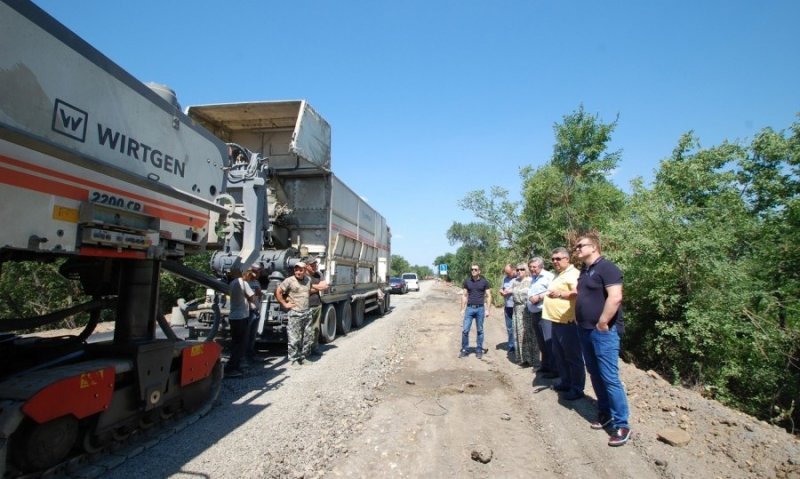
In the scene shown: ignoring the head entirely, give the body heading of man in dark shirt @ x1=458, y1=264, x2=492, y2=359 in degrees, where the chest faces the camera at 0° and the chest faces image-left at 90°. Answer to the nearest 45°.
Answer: approximately 0°

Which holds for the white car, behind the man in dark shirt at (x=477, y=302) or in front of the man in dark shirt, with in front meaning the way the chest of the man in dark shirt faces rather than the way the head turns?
behind

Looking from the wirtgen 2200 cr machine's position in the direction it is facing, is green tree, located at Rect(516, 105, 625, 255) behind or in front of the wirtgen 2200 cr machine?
in front

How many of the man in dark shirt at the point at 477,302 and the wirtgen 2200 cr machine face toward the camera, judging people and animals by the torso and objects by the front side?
1

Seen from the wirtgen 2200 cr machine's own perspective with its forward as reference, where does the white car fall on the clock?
The white car is roughly at 12 o'clock from the wirtgen 2200 cr machine.

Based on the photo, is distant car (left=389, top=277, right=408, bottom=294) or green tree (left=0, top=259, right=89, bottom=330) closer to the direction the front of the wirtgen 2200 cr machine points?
the distant car

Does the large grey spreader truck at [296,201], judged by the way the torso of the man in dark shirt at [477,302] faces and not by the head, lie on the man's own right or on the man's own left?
on the man's own right

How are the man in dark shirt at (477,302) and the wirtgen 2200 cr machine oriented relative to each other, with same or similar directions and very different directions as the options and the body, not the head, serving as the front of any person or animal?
very different directions

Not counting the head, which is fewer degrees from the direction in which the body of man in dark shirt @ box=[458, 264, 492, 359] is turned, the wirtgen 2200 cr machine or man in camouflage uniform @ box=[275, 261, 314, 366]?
the wirtgen 2200 cr machine

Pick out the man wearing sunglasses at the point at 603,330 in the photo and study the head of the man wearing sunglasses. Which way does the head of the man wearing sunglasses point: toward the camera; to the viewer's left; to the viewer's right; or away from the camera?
to the viewer's left

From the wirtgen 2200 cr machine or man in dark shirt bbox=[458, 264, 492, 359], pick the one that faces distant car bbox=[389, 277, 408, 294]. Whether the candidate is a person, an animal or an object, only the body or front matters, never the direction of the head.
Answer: the wirtgen 2200 cr machine

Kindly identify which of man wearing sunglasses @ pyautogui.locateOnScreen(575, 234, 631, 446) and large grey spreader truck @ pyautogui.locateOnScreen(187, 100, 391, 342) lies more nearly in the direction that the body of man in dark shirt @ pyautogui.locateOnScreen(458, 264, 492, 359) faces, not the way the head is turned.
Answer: the man wearing sunglasses

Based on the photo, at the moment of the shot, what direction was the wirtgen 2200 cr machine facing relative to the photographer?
facing away from the viewer and to the right of the viewer

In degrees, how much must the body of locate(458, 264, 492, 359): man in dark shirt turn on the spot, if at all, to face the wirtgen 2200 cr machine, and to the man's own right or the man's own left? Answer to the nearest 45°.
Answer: approximately 45° to the man's own right
